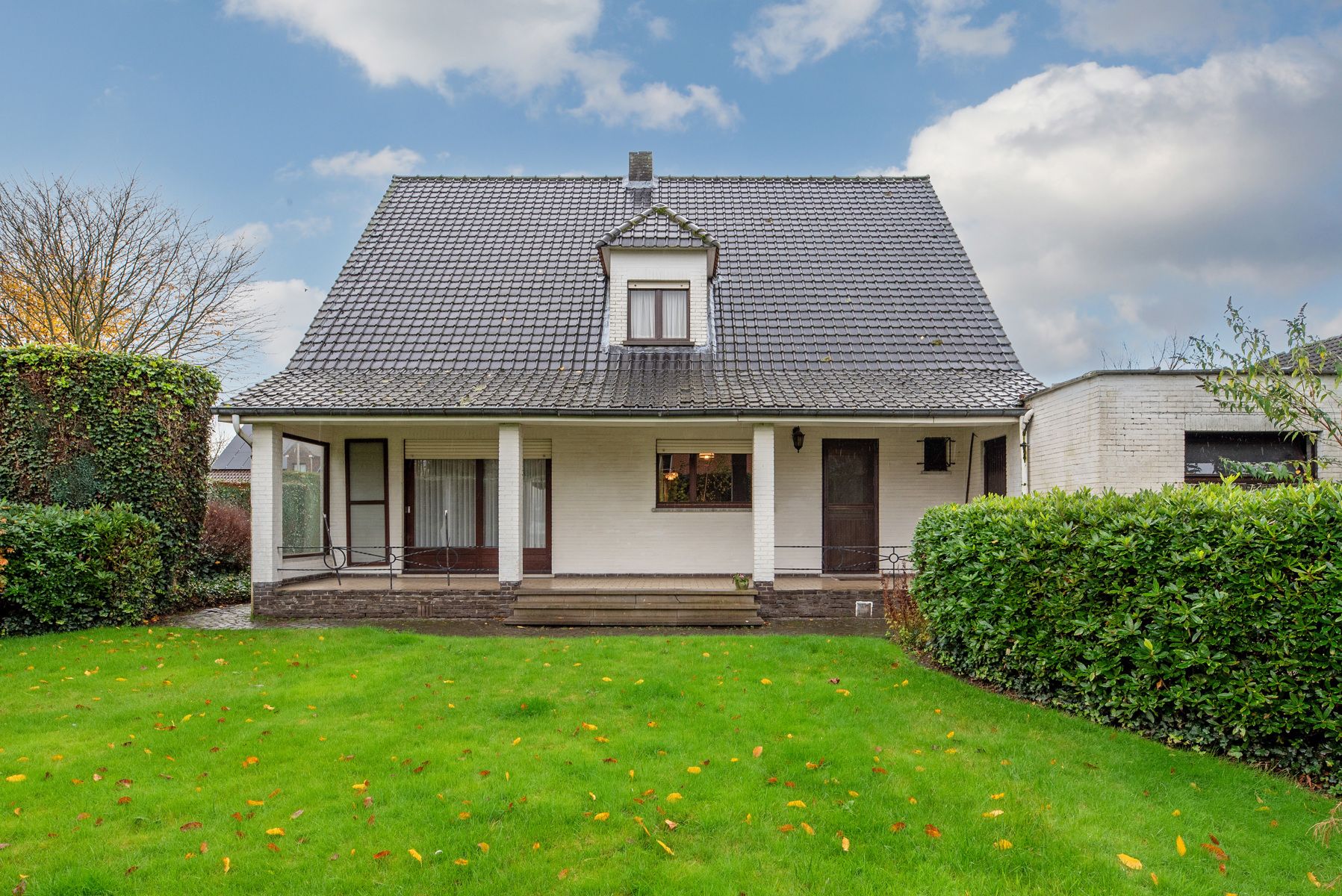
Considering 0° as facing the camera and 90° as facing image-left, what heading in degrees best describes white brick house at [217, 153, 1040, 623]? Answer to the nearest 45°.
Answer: approximately 0°

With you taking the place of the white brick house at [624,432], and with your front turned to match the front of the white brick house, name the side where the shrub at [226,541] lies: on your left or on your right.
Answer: on your right

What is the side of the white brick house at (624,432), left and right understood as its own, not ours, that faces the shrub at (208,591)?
right

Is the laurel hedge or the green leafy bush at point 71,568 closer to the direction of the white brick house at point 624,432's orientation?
the laurel hedge

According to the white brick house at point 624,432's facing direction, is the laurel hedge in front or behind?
in front
